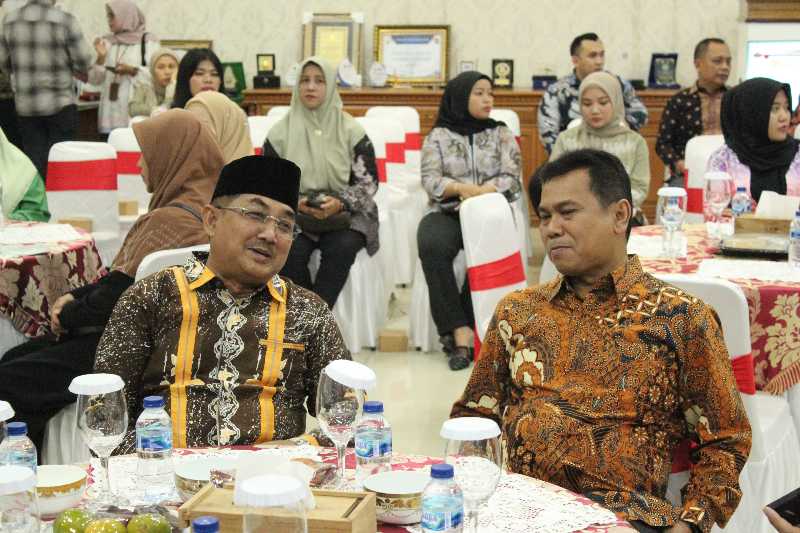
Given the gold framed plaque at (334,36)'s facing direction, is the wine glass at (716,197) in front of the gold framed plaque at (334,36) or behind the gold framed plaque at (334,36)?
in front

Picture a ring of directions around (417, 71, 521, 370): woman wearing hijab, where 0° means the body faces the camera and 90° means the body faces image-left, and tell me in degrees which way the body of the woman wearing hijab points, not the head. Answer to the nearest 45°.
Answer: approximately 0°

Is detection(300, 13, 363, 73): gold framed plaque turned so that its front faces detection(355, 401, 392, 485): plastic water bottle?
yes

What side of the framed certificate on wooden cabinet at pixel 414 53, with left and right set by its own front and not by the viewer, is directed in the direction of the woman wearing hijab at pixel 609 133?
front

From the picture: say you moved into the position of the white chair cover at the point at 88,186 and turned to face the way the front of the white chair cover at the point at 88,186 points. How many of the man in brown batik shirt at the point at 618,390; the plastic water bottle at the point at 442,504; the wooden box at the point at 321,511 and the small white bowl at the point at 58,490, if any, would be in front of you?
4

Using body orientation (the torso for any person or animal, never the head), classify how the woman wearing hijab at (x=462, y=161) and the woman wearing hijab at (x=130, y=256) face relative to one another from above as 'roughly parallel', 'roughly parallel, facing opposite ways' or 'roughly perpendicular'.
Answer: roughly perpendicular

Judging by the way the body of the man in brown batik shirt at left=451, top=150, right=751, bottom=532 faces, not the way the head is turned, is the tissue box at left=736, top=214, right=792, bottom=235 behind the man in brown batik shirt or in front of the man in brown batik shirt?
behind

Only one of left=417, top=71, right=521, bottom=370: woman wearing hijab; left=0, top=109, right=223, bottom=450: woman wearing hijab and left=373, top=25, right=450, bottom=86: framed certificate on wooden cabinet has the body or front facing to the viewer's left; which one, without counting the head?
left=0, top=109, right=223, bottom=450: woman wearing hijab

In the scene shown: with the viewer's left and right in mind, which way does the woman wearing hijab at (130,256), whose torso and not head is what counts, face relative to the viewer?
facing to the left of the viewer
